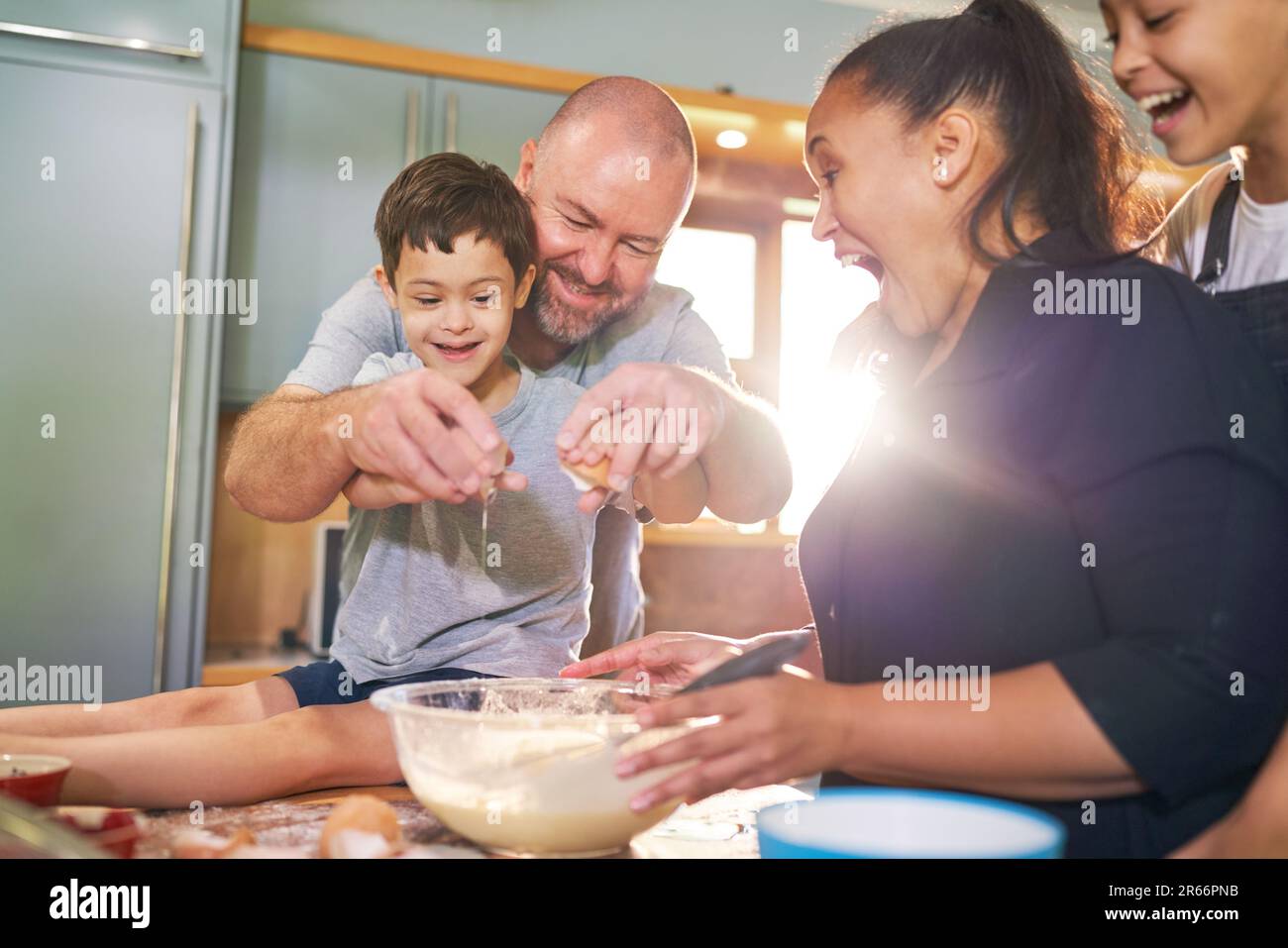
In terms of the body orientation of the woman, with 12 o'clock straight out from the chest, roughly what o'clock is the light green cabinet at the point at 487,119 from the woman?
The light green cabinet is roughly at 2 o'clock from the woman.

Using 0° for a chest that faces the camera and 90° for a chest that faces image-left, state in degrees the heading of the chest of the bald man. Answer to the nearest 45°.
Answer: approximately 0°

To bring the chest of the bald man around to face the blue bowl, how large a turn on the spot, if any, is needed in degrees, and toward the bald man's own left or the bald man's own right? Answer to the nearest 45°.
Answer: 0° — they already face it

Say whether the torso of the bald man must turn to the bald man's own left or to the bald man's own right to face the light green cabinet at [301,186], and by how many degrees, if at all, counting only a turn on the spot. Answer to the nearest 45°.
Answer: approximately 135° to the bald man's own right

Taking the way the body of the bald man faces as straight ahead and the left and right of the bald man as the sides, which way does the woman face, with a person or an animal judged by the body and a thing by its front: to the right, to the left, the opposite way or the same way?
to the right

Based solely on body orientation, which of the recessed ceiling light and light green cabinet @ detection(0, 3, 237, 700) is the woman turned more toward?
the light green cabinet

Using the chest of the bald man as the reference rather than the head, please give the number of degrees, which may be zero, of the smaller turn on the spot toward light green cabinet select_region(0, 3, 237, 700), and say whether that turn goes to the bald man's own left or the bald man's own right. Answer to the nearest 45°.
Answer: approximately 135° to the bald man's own right

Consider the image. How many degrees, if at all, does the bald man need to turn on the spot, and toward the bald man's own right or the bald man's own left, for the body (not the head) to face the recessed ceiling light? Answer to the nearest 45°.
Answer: approximately 180°

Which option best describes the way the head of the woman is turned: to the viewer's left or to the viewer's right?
to the viewer's left

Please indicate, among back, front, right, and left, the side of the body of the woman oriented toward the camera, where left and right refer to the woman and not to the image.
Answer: left

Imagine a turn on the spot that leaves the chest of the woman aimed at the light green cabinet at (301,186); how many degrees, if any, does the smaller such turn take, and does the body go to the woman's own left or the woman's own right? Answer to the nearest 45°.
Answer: approximately 45° to the woman's own right

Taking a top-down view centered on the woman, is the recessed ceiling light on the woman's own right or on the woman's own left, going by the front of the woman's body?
on the woman's own right
